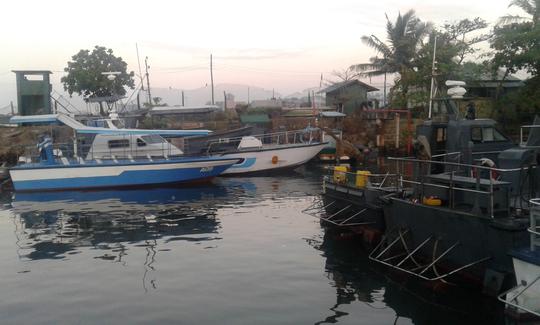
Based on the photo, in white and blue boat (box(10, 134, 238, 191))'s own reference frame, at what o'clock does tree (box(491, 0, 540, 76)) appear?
The tree is roughly at 12 o'clock from the white and blue boat.

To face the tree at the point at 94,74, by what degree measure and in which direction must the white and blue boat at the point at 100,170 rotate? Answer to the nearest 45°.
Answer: approximately 90° to its left

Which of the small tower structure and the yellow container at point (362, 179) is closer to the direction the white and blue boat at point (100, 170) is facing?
the yellow container

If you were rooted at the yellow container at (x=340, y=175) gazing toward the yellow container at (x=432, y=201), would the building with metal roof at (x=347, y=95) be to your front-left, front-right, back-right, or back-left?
back-left

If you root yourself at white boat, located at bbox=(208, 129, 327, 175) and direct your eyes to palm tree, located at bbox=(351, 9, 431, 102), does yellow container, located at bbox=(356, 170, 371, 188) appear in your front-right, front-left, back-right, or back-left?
back-right

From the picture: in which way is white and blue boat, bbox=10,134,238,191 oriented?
to the viewer's right

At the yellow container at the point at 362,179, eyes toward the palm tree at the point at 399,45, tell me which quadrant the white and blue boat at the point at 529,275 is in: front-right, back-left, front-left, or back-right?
back-right

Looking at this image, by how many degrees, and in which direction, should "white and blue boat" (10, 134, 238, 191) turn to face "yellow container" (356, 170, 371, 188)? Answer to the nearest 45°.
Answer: approximately 45° to its right
